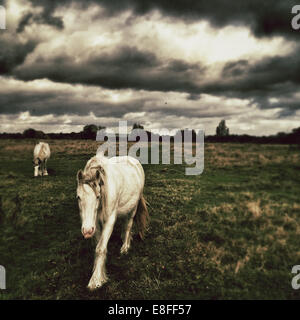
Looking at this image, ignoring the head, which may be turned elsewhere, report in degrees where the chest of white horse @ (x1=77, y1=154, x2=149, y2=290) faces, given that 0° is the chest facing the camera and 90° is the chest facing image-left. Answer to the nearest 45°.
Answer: approximately 45°

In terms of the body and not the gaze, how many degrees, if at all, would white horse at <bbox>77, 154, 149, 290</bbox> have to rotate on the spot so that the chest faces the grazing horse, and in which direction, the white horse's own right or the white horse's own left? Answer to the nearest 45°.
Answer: approximately 135° to the white horse's own right
